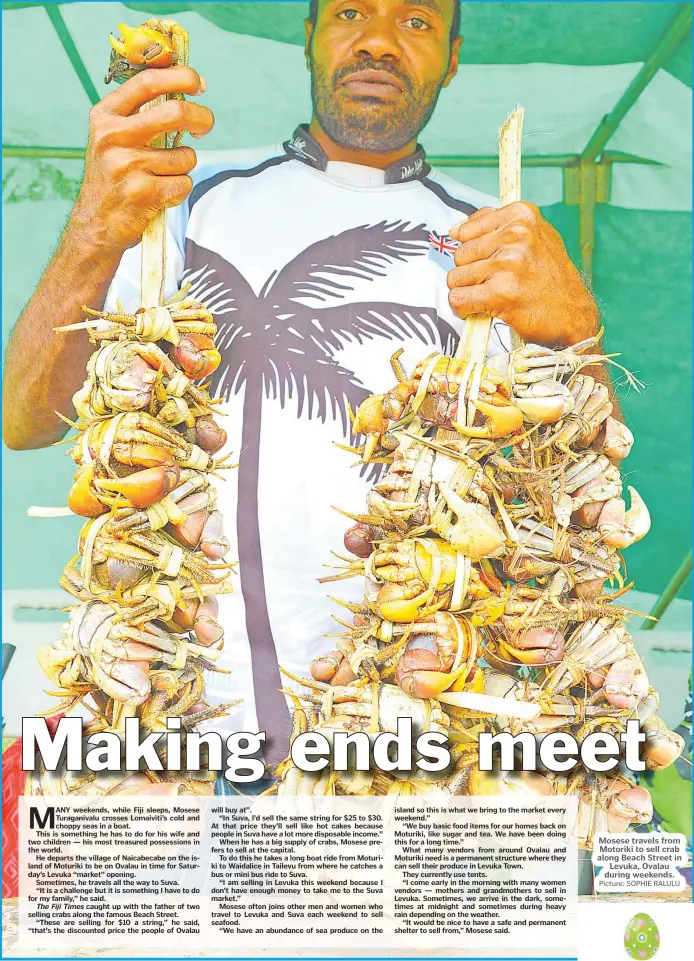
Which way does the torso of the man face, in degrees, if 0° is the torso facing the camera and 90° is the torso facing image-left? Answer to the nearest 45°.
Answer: approximately 0°
